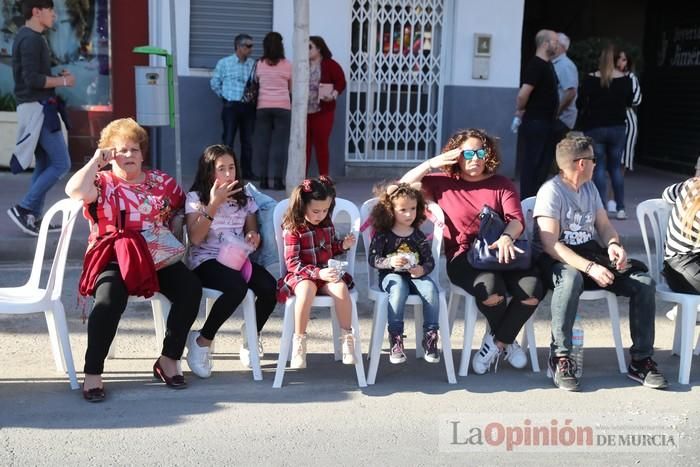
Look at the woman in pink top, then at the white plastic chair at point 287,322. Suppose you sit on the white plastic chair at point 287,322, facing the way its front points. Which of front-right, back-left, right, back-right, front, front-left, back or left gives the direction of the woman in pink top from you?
back

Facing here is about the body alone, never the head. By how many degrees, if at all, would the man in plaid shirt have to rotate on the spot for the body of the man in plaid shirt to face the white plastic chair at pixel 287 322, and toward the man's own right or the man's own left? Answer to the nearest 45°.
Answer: approximately 45° to the man's own right

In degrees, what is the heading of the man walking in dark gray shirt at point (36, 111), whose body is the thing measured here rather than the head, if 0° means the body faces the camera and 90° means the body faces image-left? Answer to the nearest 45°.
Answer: approximately 270°

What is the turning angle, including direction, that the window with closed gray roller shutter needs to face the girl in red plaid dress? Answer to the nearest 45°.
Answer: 0° — it already faces them

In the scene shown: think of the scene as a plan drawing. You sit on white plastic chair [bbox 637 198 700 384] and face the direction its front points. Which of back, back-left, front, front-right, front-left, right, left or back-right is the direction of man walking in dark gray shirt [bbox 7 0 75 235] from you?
back-right

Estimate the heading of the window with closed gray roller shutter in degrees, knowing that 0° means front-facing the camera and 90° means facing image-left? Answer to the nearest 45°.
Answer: approximately 0°
